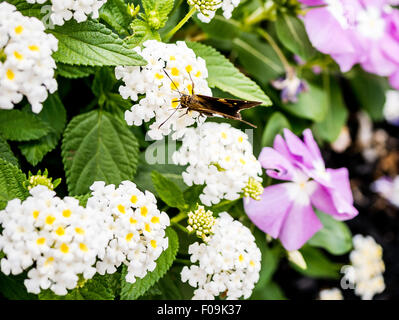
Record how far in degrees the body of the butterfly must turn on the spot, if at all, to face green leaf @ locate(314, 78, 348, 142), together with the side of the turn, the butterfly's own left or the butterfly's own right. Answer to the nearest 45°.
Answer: approximately 135° to the butterfly's own right

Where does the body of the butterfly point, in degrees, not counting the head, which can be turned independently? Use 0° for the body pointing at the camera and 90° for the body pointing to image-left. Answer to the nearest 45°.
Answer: approximately 90°
